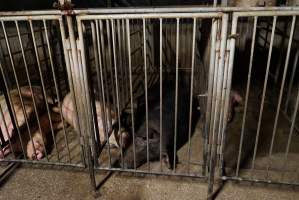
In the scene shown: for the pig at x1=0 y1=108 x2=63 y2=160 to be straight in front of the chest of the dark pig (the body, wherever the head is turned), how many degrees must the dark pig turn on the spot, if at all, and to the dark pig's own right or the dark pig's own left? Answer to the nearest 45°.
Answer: approximately 45° to the dark pig's own right

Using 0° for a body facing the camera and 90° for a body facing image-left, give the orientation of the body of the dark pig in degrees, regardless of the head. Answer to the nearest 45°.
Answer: approximately 45°

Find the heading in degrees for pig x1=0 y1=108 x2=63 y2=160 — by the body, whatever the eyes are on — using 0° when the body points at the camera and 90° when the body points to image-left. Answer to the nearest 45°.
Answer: approximately 0°
